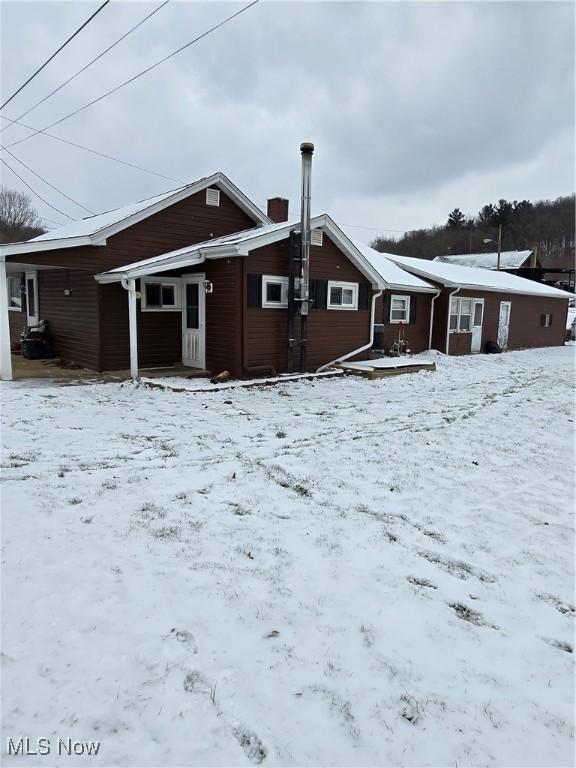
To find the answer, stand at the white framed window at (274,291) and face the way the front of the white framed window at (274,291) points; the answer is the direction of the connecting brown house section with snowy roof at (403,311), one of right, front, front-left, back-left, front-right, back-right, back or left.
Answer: back-left

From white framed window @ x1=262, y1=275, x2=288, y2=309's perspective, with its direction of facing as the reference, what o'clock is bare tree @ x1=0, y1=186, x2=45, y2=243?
The bare tree is roughly at 5 o'clock from the white framed window.

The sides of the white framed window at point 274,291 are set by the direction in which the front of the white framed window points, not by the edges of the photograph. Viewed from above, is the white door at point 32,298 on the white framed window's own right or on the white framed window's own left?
on the white framed window's own right

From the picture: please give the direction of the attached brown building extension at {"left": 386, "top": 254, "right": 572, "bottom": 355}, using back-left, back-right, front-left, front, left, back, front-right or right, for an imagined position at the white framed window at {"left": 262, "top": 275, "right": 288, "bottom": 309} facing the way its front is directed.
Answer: back-left

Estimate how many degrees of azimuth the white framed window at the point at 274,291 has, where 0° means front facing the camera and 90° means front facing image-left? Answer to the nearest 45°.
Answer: approximately 0°
